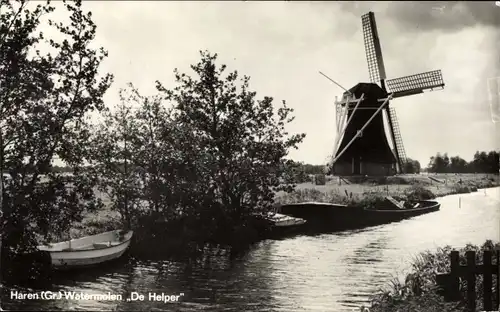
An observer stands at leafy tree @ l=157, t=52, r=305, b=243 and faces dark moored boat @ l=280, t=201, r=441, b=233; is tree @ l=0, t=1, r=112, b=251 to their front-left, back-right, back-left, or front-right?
back-right

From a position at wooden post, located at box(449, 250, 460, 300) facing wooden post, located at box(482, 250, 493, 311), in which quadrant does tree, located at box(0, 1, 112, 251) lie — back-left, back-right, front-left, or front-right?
back-left

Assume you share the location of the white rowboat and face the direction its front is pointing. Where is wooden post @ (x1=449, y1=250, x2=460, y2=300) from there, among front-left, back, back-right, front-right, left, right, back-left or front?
right

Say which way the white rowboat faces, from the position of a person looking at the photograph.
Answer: facing away from the viewer and to the right of the viewer

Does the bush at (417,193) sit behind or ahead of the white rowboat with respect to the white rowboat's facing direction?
ahead

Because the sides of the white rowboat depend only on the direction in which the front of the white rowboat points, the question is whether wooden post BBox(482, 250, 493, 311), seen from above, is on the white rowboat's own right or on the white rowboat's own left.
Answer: on the white rowboat's own right

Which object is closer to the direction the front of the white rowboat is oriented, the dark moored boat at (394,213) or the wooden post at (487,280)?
the dark moored boat

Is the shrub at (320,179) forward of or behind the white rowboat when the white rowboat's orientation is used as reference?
forward
